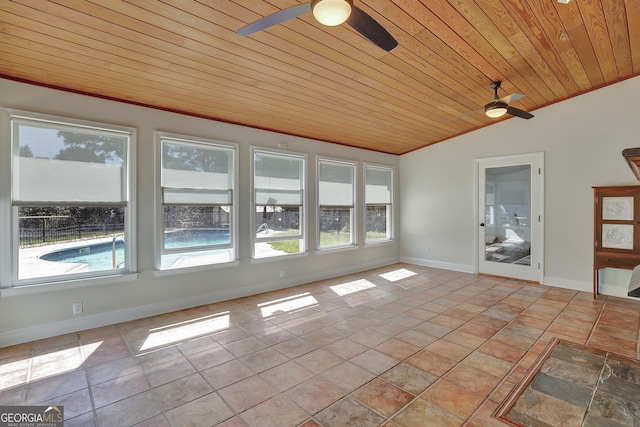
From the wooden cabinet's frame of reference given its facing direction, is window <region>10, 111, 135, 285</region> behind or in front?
in front

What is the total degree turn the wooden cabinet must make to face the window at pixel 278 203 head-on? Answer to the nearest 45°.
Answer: approximately 45° to its right

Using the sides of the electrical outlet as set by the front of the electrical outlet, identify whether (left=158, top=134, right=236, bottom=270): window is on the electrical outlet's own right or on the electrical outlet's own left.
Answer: on the electrical outlet's own left

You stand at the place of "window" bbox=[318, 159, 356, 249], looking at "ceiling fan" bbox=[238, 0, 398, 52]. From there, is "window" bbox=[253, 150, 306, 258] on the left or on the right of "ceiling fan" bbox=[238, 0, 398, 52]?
right

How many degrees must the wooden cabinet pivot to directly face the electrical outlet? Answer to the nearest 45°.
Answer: approximately 45° to its right

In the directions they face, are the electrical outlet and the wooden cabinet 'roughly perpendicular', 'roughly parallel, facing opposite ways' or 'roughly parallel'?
roughly perpendicular

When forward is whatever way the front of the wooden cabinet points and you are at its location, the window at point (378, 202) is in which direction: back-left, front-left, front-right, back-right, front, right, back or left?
right

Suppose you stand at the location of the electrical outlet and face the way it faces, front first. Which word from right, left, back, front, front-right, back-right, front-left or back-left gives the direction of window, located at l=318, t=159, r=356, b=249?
left

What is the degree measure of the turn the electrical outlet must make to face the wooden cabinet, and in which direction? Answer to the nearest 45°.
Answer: approximately 45° to its left

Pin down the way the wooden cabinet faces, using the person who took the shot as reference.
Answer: facing the viewer

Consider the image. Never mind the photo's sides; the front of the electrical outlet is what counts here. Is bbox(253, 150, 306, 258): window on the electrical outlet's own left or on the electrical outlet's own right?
on the electrical outlet's own left

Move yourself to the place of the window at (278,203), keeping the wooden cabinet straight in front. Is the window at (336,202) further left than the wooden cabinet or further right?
left

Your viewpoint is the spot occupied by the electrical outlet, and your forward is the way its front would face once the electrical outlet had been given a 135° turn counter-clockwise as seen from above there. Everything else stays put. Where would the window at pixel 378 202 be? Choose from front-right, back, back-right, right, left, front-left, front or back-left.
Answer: front-right
